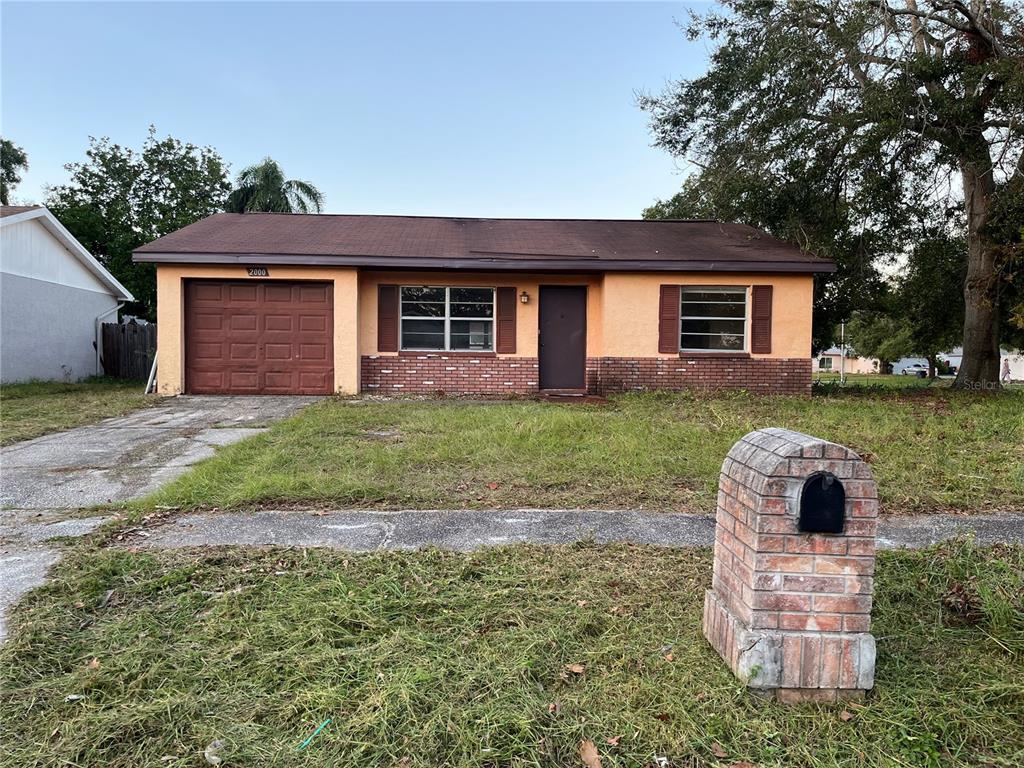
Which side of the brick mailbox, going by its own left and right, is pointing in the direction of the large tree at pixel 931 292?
back

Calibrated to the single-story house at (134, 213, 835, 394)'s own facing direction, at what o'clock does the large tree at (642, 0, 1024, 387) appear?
The large tree is roughly at 9 o'clock from the single-story house.

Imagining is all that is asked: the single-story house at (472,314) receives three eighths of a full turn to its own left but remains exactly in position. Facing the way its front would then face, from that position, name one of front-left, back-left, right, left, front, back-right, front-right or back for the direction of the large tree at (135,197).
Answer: left

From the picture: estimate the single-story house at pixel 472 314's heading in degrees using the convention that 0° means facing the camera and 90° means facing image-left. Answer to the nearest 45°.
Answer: approximately 0°

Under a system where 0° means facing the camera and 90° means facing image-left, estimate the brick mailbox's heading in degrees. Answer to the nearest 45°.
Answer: approximately 0°

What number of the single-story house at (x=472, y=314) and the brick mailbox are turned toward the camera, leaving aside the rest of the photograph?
2

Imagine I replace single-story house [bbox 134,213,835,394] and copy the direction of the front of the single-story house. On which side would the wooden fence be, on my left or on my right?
on my right

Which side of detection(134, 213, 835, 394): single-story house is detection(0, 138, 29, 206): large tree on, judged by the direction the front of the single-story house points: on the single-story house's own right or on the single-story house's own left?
on the single-story house's own right

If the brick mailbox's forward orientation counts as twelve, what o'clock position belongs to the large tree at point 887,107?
The large tree is roughly at 6 o'clock from the brick mailbox.

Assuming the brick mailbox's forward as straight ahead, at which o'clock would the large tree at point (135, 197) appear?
The large tree is roughly at 4 o'clock from the brick mailbox.

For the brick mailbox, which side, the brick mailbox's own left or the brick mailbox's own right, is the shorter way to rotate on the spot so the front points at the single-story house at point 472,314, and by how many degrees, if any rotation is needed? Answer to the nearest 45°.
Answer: approximately 135° to the brick mailbox's own right
